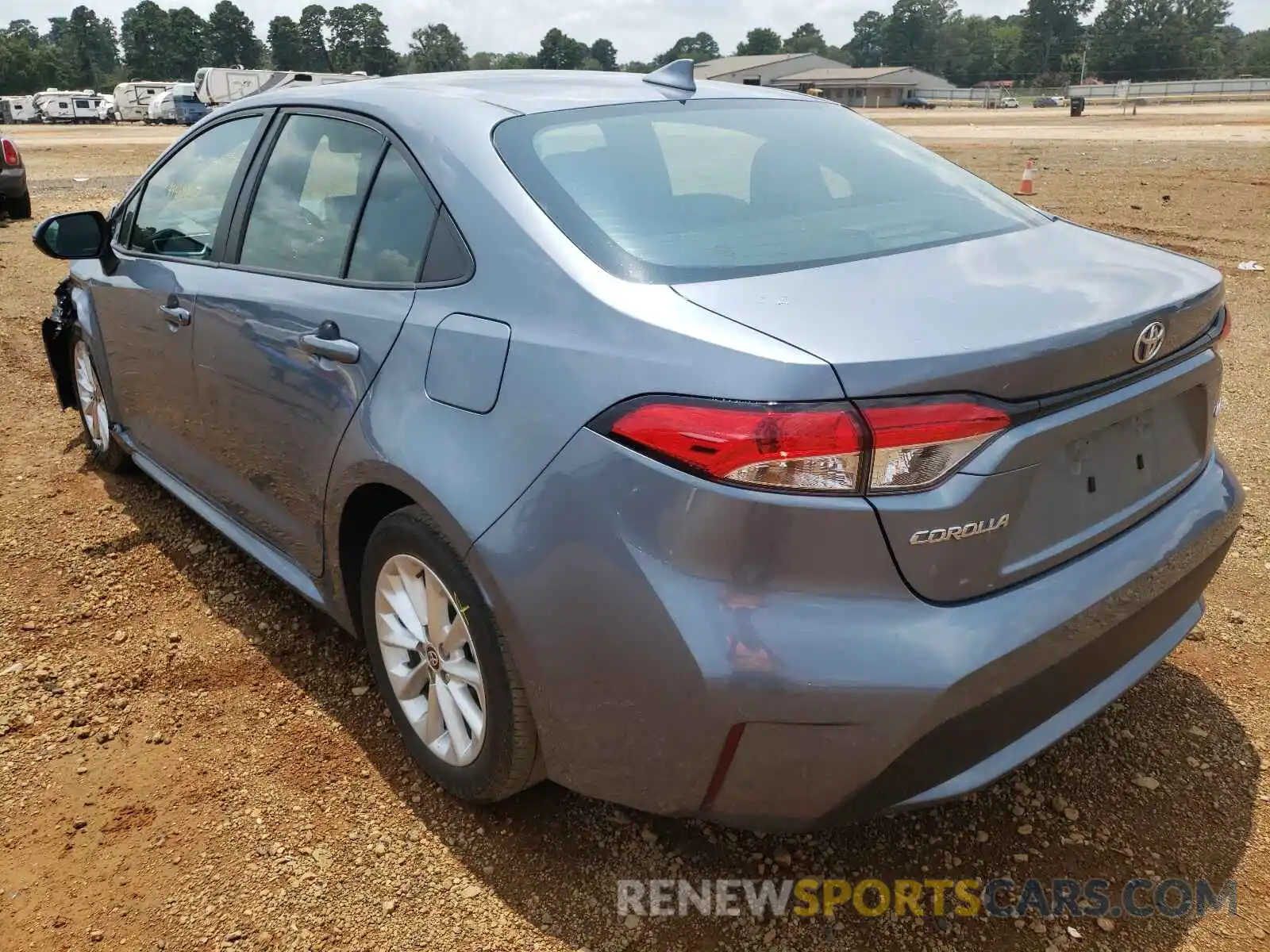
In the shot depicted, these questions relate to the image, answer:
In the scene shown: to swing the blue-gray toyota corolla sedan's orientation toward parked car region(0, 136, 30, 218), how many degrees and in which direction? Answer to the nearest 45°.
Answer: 0° — it already faces it

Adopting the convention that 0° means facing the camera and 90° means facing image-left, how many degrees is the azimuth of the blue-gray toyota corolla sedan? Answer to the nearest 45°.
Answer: approximately 135°
